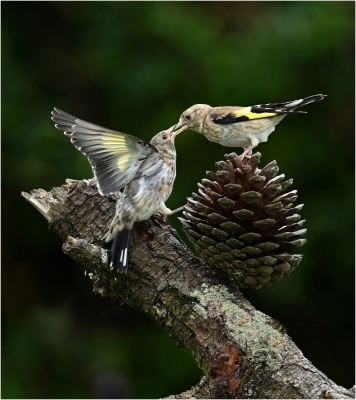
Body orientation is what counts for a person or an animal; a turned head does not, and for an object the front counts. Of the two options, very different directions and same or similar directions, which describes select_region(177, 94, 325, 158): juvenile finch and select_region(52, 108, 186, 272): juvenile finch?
very different directions

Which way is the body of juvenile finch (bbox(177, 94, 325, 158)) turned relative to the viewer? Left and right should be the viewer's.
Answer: facing to the left of the viewer

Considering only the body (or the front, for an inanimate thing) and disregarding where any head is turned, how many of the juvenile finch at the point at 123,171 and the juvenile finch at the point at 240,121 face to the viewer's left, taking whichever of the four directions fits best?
1

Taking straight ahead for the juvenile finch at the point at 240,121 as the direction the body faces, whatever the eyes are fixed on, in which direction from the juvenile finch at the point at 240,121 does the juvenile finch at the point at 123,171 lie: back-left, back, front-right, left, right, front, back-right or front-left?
front-left

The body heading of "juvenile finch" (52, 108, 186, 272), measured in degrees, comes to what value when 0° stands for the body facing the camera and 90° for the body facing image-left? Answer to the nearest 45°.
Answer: approximately 270°
